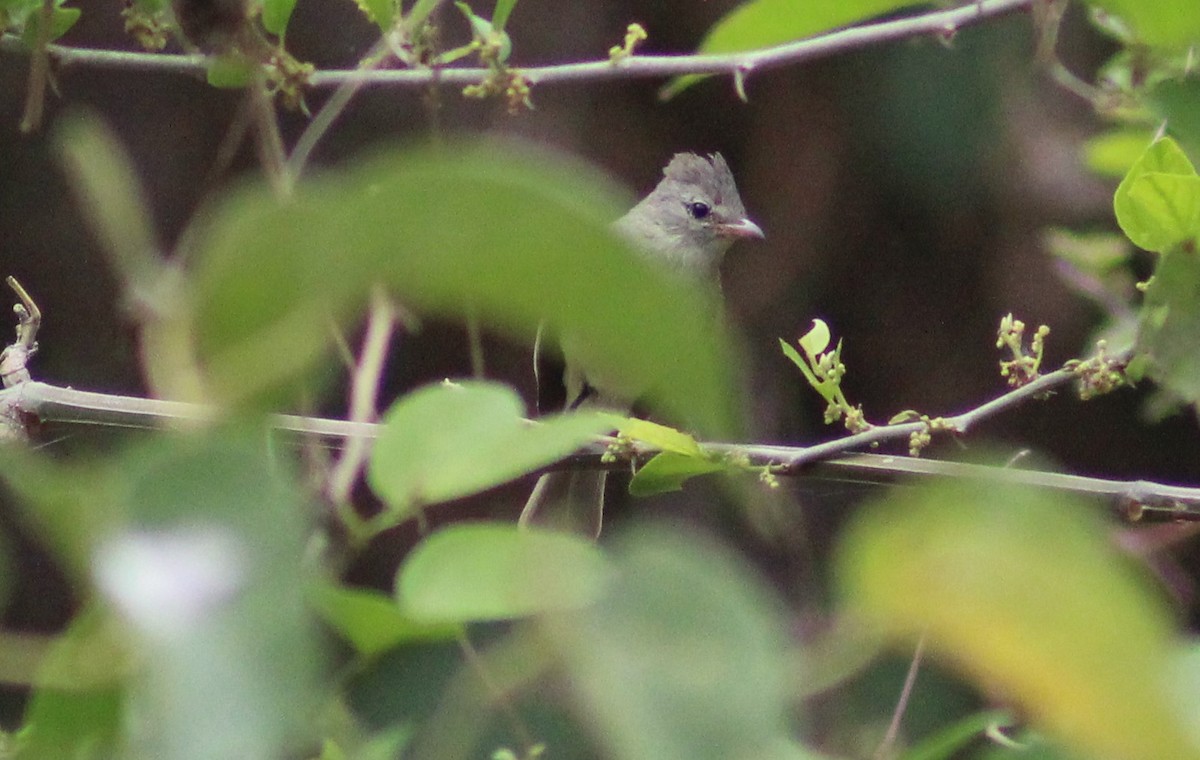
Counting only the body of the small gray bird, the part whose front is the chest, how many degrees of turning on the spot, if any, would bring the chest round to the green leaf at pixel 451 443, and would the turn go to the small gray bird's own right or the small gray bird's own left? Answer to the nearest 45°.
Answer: approximately 90° to the small gray bird's own right

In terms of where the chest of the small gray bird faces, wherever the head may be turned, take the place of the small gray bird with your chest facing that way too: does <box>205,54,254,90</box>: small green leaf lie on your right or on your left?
on your right

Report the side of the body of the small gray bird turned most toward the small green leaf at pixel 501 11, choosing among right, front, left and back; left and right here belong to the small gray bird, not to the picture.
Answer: back

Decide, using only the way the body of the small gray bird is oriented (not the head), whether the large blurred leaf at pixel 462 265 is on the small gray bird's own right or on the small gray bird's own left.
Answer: on the small gray bird's own right
